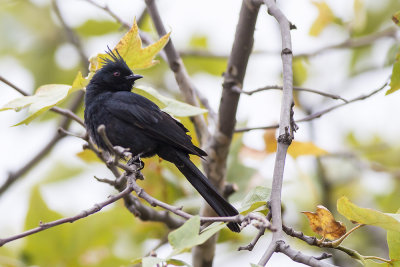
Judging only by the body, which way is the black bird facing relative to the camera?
to the viewer's left

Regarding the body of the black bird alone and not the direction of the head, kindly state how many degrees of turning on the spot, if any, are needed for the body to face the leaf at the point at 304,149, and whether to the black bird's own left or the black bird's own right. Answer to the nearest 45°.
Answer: approximately 180°

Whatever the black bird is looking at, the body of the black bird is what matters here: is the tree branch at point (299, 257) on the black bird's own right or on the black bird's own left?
on the black bird's own left

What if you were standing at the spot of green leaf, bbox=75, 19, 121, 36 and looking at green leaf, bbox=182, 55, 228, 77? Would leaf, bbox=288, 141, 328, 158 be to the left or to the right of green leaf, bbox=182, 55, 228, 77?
right

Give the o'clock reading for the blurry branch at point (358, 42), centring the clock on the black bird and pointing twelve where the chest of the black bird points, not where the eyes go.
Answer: The blurry branch is roughly at 5 o'clock from the black bird.

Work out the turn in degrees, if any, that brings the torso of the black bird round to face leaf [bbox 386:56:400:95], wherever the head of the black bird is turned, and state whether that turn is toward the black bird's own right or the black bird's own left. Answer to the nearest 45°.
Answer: approximately 135° to the black bird's own left
